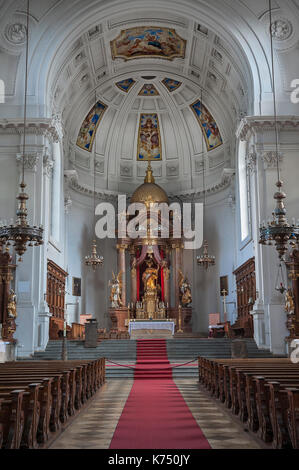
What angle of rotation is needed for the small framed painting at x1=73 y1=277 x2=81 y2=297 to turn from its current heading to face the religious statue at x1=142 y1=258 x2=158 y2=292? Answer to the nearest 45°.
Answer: approximately 45° to its left

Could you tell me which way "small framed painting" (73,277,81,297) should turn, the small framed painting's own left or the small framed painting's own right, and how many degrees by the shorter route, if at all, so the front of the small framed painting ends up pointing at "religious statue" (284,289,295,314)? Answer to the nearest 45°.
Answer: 0° — it already faces it

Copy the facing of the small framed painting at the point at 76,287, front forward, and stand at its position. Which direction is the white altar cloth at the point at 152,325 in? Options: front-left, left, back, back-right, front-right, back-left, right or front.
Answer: front

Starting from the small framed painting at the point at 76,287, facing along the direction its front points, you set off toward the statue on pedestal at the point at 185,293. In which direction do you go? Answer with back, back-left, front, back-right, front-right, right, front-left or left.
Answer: front-left

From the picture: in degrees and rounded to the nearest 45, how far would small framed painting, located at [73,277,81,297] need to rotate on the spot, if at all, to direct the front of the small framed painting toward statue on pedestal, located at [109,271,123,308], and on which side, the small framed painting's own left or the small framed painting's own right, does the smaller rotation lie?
approximately 45° to the small framed painting's own left

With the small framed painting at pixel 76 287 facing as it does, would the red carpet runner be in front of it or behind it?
in front

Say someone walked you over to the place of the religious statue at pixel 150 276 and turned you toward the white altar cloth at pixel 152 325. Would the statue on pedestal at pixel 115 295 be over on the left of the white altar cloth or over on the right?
right

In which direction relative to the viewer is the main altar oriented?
toward the camera

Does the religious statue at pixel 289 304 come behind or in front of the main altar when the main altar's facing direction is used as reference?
in front

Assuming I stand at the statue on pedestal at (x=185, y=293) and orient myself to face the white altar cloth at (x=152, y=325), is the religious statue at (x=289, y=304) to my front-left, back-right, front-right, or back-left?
front-left

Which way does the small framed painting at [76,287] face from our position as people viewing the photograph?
facing the viewer and to the right of the viewer

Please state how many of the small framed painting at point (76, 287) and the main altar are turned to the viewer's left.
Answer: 0
